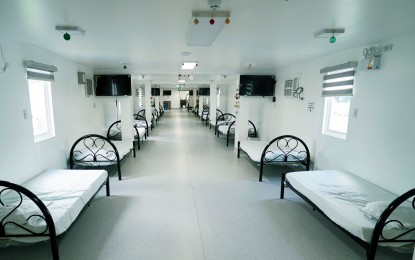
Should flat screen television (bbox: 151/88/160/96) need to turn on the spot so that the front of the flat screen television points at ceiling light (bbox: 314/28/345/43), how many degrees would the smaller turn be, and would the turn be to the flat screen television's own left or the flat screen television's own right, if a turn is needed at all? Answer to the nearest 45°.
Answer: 0° — it already faces it

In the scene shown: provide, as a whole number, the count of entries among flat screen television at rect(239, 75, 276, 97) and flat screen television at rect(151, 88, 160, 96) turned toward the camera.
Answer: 2

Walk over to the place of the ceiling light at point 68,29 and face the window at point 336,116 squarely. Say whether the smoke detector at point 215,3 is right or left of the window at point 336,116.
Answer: right

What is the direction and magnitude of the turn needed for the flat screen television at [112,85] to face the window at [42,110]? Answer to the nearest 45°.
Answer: approximately 45° to its right

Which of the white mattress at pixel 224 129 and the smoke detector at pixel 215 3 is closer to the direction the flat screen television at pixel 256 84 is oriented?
the smoke detector

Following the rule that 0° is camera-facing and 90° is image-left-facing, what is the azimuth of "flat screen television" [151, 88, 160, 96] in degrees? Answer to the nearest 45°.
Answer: approximately 0°

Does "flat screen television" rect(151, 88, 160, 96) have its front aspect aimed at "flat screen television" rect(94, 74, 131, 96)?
yes

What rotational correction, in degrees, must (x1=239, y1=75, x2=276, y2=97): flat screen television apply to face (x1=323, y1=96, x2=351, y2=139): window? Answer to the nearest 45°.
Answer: approximately 45° to its left

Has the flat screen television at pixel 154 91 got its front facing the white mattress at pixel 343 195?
yes

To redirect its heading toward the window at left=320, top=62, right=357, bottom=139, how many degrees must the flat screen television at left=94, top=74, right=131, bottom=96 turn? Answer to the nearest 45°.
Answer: approximately 45° to its left

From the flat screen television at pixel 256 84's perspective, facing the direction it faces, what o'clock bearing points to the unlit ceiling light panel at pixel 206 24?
The unlit ceiling light panel is roughly at 12 o'clock from the flat screen television.
